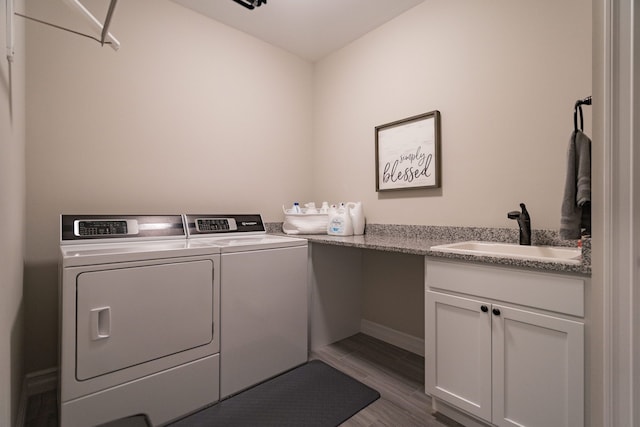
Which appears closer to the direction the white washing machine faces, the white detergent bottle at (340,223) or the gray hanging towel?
the gray hanging towel

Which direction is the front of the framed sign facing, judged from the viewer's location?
facing the viewer and to the left of the viewer

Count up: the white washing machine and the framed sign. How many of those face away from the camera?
0

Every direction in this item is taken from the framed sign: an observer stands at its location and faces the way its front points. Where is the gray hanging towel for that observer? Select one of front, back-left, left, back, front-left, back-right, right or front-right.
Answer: left

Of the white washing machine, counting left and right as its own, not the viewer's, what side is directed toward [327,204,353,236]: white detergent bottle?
left

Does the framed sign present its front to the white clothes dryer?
yes

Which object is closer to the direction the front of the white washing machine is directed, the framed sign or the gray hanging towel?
the gray hanging towel

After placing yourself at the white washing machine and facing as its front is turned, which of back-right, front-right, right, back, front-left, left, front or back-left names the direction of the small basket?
left

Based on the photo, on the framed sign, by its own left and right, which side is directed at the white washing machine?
front

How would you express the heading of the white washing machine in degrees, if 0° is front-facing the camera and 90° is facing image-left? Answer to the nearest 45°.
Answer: approximately 315°

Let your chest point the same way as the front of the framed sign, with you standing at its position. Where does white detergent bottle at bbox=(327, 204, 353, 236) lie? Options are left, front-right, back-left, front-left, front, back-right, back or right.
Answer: front-right

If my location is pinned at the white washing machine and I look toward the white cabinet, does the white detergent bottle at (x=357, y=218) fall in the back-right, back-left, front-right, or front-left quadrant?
front-left

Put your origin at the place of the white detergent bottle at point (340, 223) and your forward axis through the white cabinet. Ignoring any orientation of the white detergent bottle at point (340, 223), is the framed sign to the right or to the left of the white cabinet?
left

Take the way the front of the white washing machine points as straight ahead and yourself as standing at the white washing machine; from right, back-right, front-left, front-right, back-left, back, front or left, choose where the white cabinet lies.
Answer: front
